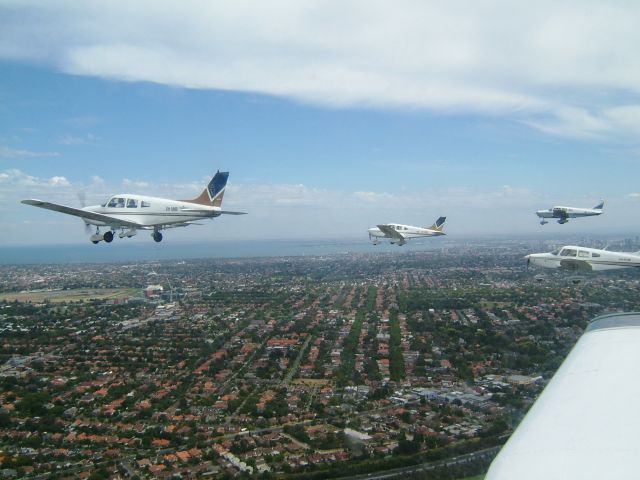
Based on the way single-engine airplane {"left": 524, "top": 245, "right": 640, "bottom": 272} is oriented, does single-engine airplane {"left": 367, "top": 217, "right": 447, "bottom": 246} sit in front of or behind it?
in front

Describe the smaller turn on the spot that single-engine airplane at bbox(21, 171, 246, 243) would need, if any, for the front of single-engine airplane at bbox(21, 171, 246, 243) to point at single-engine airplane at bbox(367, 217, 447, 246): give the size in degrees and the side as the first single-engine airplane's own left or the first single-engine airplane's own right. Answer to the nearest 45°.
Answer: approximately 90° to the first single-engine airplane's own right

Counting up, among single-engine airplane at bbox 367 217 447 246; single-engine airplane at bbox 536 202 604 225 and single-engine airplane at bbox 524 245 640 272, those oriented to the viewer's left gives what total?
3

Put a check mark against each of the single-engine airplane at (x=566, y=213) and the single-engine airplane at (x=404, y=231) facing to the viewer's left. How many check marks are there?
2

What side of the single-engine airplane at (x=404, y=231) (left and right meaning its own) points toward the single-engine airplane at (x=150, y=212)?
left

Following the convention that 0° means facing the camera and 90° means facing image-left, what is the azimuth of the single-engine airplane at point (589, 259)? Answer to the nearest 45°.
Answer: approximately 90°

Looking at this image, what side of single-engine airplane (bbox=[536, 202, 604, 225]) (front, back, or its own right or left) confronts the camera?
left

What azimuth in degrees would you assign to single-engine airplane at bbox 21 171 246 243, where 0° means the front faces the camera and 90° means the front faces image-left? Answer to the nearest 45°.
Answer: approximately 135°

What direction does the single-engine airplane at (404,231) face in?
to the viewer's left

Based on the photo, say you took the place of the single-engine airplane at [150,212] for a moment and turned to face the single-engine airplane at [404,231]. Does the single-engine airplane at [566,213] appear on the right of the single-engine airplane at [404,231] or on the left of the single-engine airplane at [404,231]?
right
